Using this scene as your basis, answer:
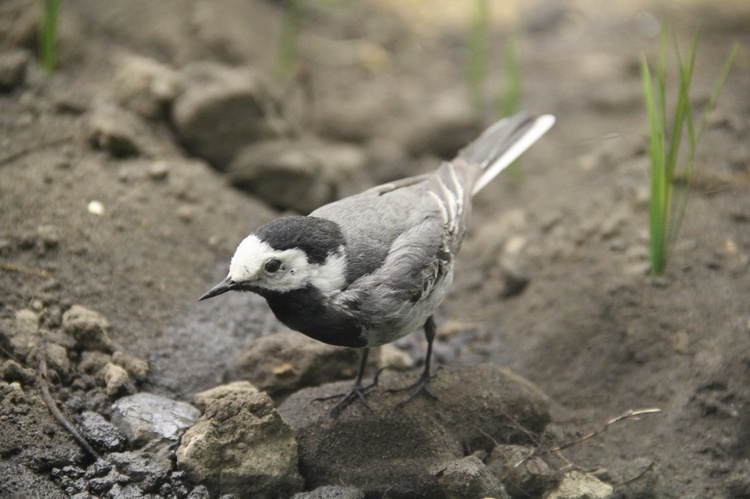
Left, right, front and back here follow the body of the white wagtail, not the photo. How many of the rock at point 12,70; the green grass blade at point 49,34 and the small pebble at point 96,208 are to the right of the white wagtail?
3

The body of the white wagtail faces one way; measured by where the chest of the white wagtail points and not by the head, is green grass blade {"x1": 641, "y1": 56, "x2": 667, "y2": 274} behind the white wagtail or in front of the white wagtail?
behind

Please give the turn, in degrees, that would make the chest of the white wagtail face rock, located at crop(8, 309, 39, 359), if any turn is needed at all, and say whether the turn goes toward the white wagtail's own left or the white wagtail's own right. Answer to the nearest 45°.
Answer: approximately 45° to the white wagtail's own right

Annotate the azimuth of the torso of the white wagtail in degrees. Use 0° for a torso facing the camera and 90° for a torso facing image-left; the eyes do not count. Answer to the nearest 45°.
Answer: approximately 45°

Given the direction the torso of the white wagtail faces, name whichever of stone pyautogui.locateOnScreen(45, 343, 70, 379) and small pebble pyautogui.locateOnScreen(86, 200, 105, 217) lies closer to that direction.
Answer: the stone

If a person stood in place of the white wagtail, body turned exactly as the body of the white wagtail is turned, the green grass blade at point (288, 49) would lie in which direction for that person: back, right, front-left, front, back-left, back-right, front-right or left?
back-right

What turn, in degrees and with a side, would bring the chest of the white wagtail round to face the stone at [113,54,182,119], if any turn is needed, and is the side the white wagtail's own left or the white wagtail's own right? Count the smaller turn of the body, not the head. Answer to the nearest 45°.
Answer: approximately 90° to the white wagtail's own right

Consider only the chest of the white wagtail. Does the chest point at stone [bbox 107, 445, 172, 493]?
yes

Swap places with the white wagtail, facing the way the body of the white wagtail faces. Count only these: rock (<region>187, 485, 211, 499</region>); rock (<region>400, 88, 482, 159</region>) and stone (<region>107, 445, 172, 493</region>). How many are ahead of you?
2

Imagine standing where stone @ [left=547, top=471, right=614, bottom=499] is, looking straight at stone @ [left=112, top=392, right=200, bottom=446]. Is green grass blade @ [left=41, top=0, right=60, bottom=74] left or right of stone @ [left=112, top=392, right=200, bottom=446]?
right

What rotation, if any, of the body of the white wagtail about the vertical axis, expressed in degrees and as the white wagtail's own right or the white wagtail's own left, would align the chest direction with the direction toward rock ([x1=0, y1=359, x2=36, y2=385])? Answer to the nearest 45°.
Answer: approximately 45° to the white wagtail's own right

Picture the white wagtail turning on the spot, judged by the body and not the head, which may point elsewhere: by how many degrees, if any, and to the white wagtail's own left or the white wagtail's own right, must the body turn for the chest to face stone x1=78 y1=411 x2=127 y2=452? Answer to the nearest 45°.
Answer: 0° — it already faces it

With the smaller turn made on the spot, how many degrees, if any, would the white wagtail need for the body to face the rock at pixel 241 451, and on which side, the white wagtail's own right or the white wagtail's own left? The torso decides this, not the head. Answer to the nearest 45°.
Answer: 0° — it already faces it
